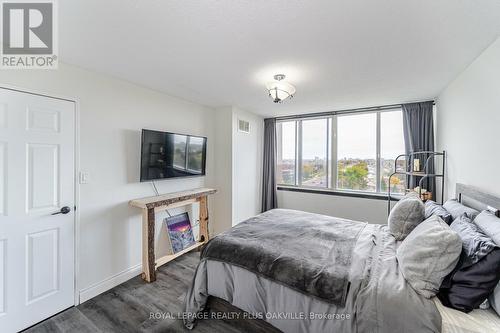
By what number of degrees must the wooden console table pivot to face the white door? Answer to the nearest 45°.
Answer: approximately 135° to its right

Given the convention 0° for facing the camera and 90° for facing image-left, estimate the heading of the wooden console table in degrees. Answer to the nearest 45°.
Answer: approximately 315°

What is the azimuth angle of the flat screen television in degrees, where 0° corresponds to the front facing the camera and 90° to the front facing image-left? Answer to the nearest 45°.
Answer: approximately 315°

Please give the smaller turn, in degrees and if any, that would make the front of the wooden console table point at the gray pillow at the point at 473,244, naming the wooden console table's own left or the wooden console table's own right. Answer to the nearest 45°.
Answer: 0° — it already faces it

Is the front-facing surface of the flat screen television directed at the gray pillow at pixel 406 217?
yes

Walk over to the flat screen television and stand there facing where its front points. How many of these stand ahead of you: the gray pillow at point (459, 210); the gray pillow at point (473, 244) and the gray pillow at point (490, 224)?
3

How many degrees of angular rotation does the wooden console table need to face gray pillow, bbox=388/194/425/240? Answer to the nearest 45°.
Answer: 0° — it already faces it

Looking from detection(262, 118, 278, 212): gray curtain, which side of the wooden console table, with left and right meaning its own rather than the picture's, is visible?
left

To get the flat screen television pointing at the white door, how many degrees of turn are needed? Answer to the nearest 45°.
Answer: approximately 90° to its right

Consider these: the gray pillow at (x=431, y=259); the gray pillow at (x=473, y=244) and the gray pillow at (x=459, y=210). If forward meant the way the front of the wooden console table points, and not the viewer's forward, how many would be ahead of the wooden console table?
3

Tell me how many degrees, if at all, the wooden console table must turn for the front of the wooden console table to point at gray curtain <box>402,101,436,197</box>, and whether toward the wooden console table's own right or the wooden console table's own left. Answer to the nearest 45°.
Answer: approximately 45° to the wooden console table's own left

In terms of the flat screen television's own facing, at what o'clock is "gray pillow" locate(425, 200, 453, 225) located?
The gray pillow is roughly at 12 o'clock from the flat screen television.
